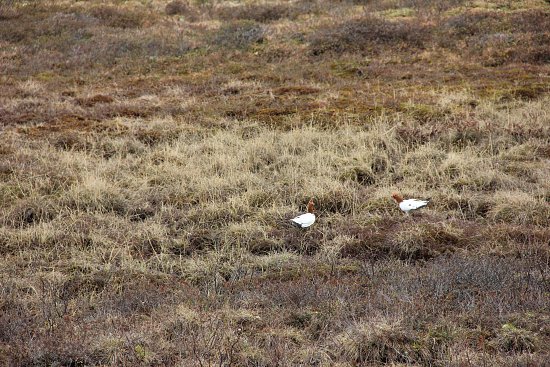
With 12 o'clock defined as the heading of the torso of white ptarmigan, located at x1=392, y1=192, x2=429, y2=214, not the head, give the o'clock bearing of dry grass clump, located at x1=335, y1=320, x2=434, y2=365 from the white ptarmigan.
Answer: The dry grass clump is roughly at 9 o'clock from the white ptarmigan.

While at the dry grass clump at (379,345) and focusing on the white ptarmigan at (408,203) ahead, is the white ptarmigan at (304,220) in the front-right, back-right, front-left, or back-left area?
front-left

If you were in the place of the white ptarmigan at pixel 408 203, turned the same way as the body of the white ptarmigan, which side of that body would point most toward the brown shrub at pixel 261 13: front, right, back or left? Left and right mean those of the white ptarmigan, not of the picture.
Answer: right

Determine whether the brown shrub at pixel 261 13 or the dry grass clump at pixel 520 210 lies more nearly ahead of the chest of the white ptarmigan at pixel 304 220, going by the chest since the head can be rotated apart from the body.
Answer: the dry grass clump

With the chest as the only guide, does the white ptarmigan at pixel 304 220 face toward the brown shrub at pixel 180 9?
no

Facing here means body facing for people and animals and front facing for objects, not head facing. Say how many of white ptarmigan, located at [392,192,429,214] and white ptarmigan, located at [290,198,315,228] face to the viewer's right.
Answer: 1

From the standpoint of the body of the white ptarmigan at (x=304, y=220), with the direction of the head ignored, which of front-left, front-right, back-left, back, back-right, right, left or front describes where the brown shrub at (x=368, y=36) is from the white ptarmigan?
left

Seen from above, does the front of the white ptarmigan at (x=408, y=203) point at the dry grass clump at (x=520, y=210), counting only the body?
no

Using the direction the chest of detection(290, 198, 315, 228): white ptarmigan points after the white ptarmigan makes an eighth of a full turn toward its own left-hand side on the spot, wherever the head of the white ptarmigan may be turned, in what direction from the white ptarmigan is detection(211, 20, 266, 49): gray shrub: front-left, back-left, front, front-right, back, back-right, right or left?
front-left

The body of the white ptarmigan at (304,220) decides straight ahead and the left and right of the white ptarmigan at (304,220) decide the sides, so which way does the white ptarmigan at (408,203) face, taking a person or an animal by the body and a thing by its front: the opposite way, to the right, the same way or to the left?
the opposite way

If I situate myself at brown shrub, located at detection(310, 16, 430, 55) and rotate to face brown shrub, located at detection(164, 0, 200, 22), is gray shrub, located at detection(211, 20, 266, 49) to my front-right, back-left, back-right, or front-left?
front-left

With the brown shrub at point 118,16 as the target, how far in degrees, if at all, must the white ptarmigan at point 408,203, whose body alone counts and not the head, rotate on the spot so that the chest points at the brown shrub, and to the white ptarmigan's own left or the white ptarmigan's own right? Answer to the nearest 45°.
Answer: approximately 45° to the white ptarmigan's own right

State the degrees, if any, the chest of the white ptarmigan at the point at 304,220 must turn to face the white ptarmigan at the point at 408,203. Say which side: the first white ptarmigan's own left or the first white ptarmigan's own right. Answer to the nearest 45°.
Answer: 0° — it already faces it

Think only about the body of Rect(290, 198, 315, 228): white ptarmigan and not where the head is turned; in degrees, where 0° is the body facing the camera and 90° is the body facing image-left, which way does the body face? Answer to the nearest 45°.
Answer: approximately 270°

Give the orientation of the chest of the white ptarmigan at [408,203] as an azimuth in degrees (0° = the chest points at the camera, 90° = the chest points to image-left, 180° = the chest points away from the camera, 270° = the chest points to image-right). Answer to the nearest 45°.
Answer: approximately 90°
